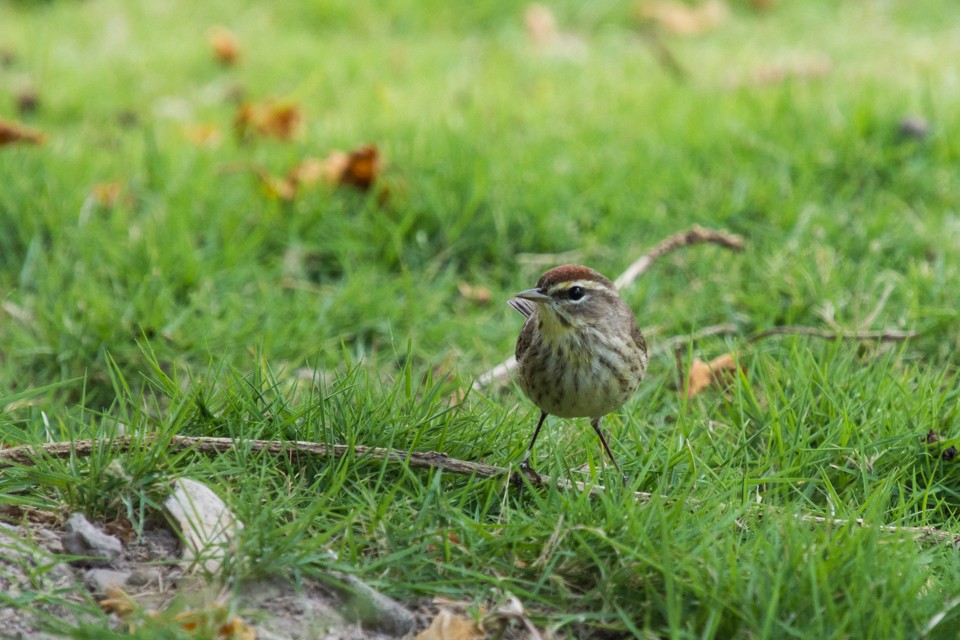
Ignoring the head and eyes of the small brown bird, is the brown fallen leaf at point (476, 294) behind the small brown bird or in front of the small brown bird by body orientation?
behind

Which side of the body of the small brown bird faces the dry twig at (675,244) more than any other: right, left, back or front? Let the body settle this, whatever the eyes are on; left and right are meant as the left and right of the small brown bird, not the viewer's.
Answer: back

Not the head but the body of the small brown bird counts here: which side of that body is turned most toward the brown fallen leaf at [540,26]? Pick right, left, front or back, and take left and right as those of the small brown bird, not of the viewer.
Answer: back

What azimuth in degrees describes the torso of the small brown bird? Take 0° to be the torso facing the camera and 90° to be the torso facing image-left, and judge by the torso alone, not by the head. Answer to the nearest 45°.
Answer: approximately 0°

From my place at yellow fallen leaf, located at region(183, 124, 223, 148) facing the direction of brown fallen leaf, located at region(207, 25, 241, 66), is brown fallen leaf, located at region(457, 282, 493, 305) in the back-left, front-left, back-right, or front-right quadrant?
back-right

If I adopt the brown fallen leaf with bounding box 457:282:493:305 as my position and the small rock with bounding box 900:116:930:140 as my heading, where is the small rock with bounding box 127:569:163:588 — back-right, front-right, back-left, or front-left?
back-right

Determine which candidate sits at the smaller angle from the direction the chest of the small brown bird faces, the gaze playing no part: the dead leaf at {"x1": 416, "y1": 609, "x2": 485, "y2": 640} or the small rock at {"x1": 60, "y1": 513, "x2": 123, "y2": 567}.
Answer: the dead leaf

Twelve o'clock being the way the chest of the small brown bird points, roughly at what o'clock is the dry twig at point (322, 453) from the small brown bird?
The dry twig is roughly at 2 o'clock from the small brown bird.

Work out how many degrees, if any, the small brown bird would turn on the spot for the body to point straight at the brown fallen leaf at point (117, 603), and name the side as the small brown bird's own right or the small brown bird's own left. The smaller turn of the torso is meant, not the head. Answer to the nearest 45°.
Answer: approximately 45° to the small brown bird's own right
